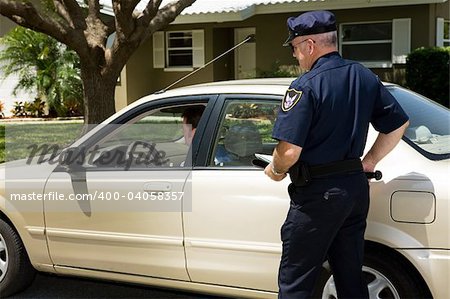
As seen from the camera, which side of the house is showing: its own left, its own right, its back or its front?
front

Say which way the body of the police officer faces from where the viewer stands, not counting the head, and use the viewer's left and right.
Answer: facing away from the viewer and to the left of the viewer

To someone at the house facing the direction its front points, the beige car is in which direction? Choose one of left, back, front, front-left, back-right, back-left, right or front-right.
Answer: front

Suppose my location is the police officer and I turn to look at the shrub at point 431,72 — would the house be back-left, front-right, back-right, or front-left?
front-left

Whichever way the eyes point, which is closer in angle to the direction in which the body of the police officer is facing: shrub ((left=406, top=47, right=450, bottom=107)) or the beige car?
the beige car

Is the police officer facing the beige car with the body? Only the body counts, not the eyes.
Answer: yes

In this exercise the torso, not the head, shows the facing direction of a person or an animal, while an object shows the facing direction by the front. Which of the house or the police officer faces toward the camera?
the house

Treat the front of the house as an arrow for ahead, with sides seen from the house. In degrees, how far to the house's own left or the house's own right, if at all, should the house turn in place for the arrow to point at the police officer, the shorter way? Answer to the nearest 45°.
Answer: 0° — it already faces them

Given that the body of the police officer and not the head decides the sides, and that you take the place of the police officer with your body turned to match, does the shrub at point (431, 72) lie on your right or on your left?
on your right

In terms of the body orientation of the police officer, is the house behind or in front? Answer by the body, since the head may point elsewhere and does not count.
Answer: in front

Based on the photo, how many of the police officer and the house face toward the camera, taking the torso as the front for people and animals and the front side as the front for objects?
1
